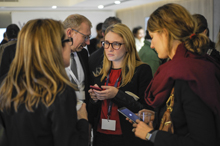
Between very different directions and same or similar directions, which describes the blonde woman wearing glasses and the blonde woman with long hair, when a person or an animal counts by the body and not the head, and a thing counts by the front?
very different directions

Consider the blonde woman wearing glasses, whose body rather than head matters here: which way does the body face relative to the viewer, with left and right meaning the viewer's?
facing the viewer and to the left of the viewer

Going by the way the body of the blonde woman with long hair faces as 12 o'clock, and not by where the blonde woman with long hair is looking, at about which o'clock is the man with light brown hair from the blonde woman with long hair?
The man with light brown hair is roughly at 11 o'clock from the blonde woman with long hair.

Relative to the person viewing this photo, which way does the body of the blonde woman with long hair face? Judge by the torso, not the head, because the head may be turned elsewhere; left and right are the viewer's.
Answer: facing away from the viewer and to the right of the viewer

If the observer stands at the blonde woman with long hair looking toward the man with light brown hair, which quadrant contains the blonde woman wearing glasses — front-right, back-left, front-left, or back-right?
front-right

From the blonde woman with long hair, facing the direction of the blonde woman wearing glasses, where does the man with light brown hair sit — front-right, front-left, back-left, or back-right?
front-left

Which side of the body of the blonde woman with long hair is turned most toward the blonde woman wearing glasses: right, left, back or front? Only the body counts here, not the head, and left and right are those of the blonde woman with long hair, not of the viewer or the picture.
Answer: front
